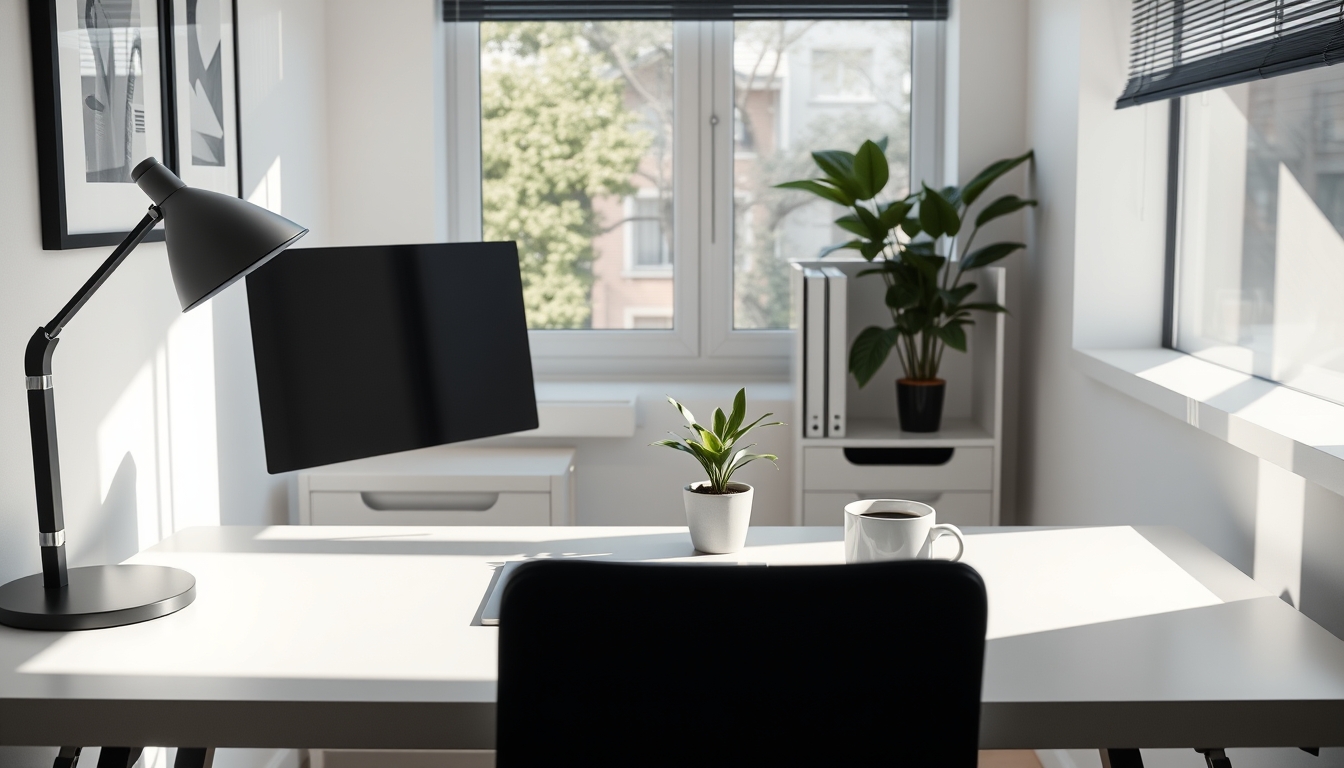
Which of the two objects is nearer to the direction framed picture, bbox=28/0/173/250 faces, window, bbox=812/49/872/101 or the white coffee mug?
the white coffee mug

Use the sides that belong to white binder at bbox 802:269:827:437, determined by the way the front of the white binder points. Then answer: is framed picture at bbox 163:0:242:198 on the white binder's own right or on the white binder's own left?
on the white binder's own right

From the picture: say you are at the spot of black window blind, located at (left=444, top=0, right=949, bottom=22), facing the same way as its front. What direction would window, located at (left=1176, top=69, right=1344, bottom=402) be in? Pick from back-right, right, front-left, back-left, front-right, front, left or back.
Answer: front-left

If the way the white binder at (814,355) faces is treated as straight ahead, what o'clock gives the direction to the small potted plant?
The small potted plant is roughly at 12 o'clock from the white binder.

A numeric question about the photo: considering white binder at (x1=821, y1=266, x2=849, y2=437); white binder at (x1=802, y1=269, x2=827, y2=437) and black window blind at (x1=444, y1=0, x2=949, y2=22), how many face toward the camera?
3

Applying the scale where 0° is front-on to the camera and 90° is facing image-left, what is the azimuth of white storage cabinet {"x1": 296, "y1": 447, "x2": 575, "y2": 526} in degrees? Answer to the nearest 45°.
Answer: approximately 0°

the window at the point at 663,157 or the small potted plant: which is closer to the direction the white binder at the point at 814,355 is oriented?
the small potted plant

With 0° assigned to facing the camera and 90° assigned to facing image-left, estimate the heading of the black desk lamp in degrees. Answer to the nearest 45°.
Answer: approximately 270°

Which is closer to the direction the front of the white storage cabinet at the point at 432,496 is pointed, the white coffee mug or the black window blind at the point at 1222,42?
the white coffee mug

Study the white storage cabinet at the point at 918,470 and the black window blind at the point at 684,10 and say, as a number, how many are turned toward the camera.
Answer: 2

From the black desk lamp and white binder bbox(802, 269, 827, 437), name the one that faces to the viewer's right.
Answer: the black desk lamp

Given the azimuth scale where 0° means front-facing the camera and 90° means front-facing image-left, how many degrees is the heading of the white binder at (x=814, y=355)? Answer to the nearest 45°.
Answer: approximately 0°

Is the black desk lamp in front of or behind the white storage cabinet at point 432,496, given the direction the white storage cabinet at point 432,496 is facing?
in front

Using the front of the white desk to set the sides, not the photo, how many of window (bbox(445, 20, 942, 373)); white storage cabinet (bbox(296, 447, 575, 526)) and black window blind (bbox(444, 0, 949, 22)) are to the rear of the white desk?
3
